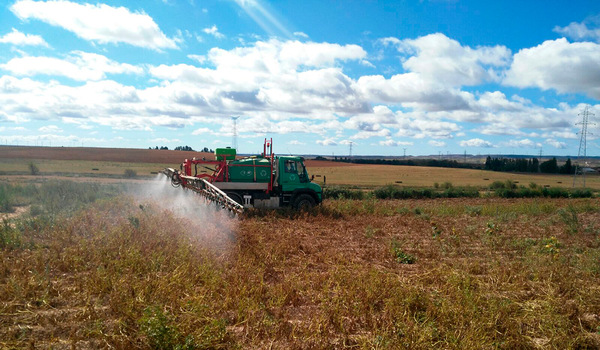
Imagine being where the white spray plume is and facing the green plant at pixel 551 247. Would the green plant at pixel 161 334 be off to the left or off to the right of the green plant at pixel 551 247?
right

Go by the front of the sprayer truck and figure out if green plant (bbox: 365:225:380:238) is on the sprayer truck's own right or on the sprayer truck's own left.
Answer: on the sprayer truck's own right

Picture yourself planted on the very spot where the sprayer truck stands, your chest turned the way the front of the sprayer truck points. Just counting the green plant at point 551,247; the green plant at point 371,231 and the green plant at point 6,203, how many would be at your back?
1

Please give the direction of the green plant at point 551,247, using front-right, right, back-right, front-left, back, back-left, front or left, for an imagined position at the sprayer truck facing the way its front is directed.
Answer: front-right

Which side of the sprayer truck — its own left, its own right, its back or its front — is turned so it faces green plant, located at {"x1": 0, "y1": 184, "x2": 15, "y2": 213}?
back

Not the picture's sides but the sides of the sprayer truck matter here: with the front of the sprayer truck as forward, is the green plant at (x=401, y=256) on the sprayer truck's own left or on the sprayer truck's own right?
on the sprayer truck's own right

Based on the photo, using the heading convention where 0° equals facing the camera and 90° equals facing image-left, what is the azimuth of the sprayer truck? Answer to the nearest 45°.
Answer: approximately 270°

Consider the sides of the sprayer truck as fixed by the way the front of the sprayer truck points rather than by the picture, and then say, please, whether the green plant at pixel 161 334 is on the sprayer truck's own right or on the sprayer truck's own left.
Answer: on the sprayer truck's own right
